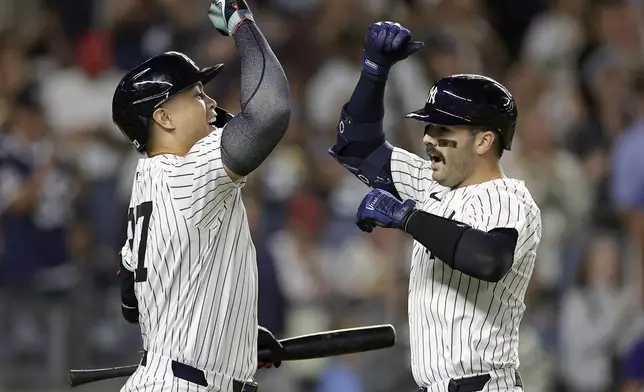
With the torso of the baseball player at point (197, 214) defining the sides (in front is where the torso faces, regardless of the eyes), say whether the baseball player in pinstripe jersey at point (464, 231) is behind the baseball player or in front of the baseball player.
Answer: in front

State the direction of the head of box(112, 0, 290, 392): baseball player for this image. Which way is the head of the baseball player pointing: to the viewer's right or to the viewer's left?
to the viewer's right

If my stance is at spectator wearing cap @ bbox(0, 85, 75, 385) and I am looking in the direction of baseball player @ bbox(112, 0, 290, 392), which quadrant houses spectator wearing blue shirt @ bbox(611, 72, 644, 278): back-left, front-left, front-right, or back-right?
front-left

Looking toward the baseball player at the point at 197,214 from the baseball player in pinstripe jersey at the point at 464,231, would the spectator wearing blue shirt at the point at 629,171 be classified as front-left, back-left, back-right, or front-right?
back-right

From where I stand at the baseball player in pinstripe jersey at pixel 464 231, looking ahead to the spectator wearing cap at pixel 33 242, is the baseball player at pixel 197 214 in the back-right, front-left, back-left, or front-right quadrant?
front-left

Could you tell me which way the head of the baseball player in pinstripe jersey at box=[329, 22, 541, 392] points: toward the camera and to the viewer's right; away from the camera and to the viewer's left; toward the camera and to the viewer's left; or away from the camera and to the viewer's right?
toward the camera and to the viewer's left

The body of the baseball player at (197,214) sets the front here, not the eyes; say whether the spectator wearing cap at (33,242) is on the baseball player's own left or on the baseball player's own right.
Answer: on the baseball player's own left

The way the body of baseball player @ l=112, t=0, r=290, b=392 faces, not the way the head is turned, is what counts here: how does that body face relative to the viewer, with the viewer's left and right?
facing to the right of the viewer

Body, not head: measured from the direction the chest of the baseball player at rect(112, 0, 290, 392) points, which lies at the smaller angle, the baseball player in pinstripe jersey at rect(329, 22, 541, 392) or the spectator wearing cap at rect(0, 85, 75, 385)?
the baseball player in pinstripe jersey

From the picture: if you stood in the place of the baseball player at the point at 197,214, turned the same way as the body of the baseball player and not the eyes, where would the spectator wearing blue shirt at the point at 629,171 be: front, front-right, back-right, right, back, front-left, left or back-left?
front-left
